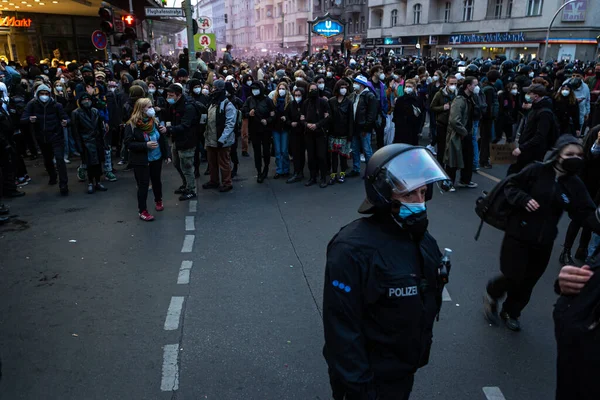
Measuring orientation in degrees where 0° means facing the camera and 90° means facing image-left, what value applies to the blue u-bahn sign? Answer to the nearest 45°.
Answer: approximately 0°

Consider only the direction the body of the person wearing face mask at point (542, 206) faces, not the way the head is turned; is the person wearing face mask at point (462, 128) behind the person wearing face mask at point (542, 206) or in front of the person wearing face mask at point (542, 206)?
behind

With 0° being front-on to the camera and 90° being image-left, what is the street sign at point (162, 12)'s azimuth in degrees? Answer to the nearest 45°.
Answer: approximately 0°

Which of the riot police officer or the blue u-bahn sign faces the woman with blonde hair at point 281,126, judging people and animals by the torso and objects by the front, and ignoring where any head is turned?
the blue u-bahn sign

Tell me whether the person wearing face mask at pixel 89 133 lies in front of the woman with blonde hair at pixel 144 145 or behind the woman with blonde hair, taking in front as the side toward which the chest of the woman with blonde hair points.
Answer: behind
